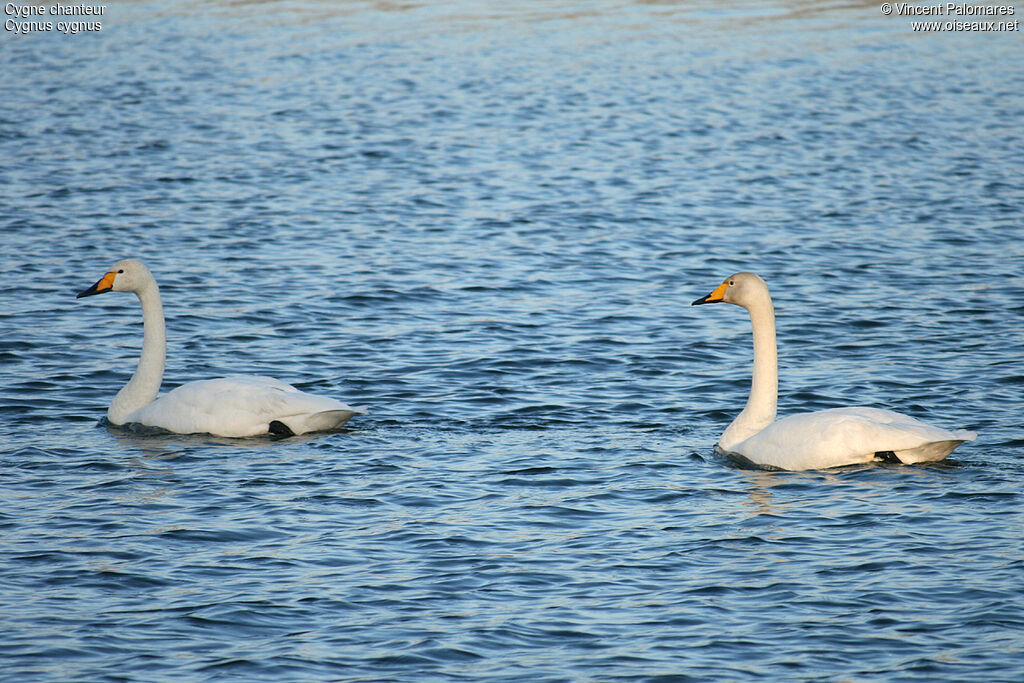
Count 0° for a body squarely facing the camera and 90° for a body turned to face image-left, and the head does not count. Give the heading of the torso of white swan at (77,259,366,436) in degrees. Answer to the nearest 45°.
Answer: approximately 90°

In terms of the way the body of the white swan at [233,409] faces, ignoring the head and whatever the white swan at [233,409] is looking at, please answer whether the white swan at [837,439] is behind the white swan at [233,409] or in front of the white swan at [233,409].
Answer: behind

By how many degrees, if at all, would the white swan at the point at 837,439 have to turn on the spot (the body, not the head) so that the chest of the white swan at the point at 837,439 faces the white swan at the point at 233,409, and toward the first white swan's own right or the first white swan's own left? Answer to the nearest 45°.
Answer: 0° — it already faces it

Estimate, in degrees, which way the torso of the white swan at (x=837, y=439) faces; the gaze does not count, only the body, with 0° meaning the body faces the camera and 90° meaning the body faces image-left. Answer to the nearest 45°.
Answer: approximately 90°

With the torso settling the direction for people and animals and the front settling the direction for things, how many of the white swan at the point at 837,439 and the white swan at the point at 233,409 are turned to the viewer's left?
2
